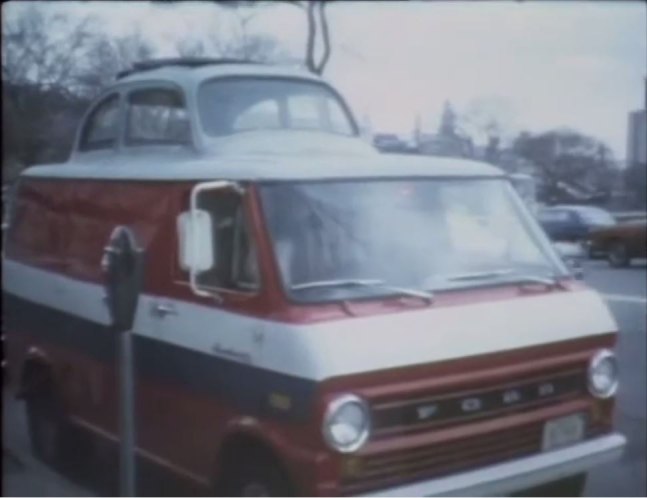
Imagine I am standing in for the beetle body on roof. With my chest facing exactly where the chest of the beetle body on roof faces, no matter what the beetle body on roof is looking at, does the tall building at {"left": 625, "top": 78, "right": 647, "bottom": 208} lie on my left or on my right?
on my left

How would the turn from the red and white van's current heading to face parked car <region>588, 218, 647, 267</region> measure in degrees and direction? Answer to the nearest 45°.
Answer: approximately 90° to its left

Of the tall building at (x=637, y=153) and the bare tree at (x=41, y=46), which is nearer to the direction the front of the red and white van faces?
the tall building

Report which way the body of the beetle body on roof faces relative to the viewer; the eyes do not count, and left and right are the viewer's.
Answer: facing the viewer and to the right of the viewer
